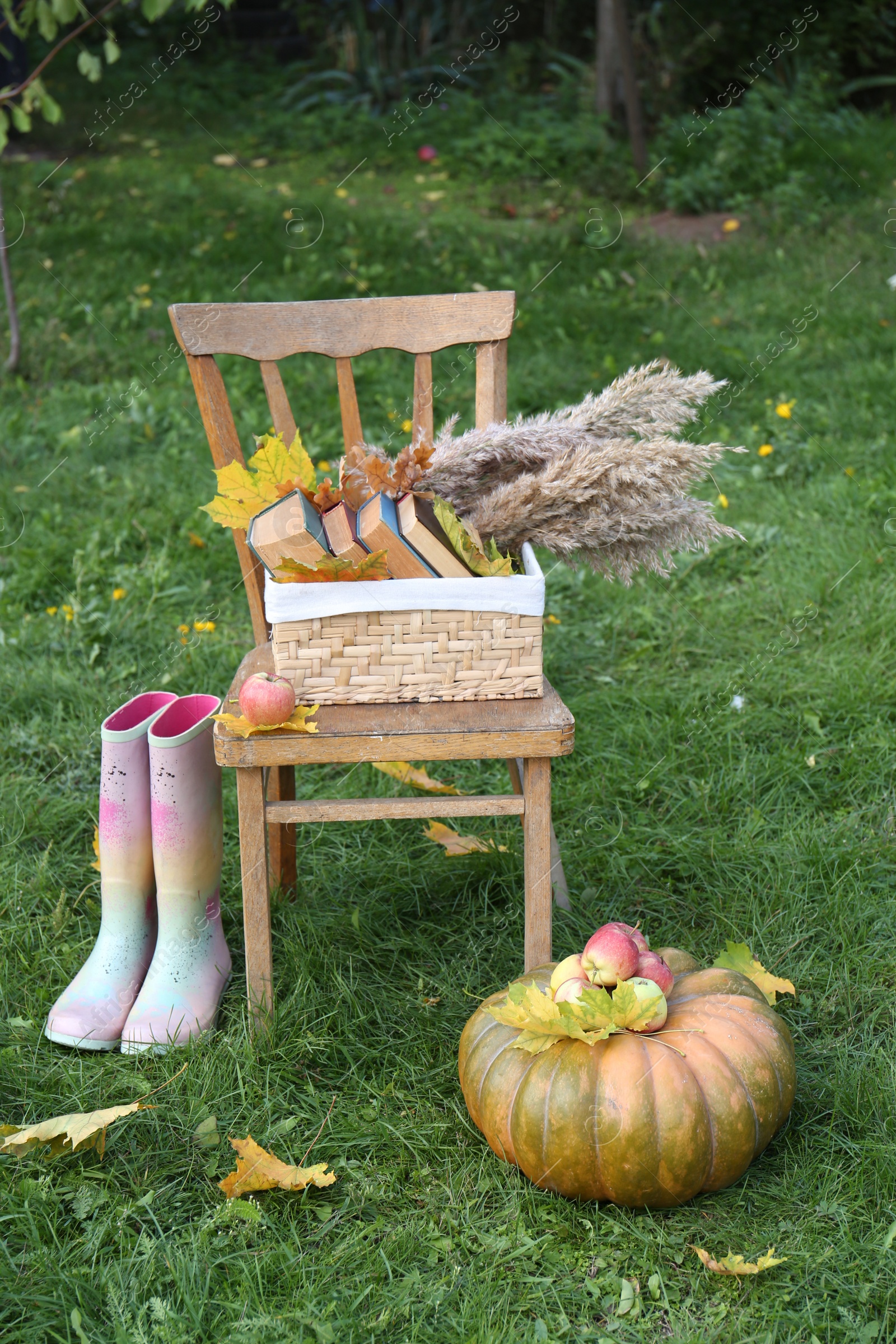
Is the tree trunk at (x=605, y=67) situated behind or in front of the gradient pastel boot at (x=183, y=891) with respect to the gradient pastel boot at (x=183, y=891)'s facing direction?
behind

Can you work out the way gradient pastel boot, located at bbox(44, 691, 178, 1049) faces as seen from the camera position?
facing the viewer and to the left of the viewer

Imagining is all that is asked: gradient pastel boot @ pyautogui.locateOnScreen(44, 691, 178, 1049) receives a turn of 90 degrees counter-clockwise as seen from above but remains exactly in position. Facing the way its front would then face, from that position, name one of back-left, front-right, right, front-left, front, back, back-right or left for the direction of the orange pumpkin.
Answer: front

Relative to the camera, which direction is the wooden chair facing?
toward the camera

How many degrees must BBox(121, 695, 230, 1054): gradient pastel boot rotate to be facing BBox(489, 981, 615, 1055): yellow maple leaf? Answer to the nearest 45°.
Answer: approximately 90° to its left

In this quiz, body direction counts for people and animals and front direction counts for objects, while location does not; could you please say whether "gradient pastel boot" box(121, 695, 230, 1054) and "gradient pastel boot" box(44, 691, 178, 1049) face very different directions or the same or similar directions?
same or similar directions

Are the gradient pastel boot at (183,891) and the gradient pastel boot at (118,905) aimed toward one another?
no

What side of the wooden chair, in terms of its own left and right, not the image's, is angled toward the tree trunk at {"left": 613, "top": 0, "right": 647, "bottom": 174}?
back

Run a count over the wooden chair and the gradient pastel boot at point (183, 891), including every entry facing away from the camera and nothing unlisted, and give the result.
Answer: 0

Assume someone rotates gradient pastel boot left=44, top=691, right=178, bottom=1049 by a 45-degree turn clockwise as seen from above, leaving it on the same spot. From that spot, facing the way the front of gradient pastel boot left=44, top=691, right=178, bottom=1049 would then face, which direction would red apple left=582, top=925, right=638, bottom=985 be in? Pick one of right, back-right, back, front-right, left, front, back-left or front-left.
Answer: back-left

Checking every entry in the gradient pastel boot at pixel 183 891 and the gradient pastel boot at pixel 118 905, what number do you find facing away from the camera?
0

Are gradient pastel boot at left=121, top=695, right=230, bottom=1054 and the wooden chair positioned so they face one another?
no

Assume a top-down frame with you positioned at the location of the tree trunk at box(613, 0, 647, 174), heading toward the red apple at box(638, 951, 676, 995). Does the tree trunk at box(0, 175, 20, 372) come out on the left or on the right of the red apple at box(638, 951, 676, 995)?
right

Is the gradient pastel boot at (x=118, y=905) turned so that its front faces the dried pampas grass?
no

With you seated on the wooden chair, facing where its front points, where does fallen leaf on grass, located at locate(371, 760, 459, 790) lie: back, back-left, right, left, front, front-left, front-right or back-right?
back
